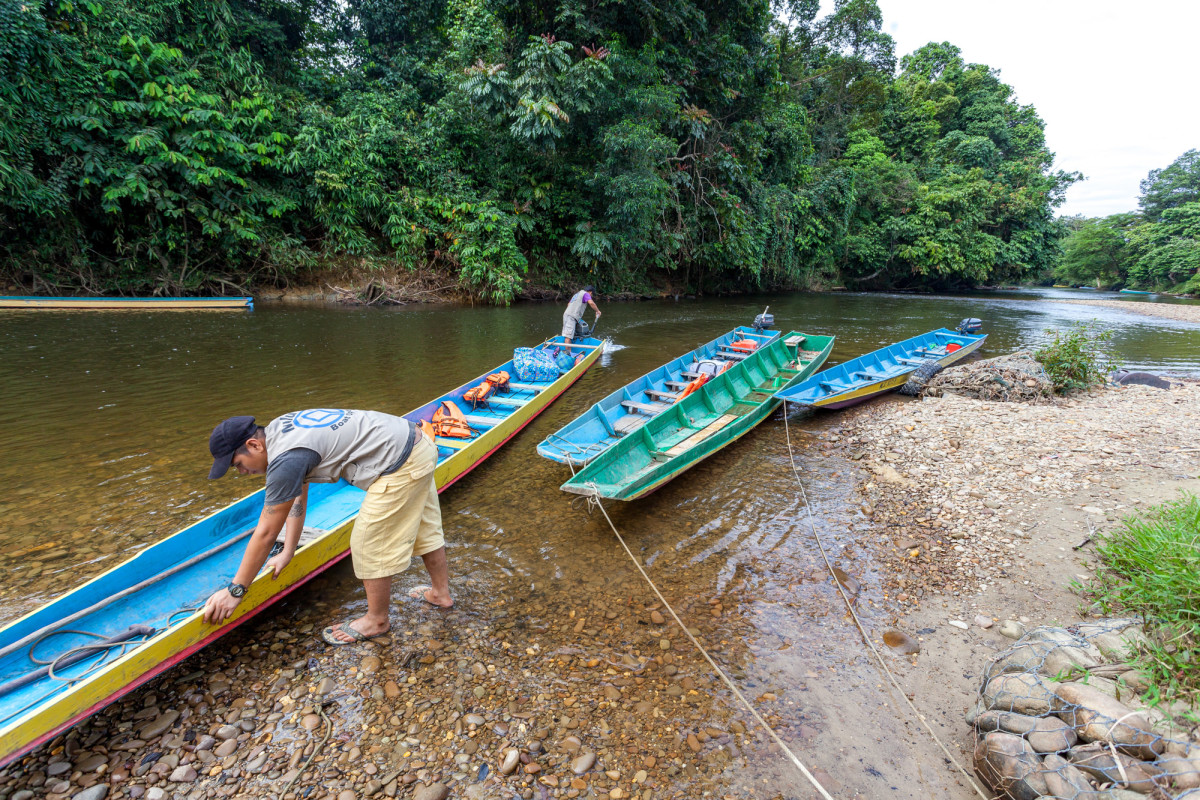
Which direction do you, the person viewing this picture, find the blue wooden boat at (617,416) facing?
facing the viewer and to the left of the viewer

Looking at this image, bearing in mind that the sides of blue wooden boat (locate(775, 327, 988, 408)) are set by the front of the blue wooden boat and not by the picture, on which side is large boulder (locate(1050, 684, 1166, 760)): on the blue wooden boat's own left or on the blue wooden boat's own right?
on the blue wooden boat's own left

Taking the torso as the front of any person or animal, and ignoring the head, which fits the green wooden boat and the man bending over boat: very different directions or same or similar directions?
same or similar directions

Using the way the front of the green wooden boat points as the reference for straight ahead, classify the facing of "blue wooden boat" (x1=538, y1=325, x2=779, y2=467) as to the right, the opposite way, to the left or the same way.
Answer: the same way

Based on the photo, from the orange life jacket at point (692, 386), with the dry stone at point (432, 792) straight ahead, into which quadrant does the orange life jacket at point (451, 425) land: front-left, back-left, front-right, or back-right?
front-right

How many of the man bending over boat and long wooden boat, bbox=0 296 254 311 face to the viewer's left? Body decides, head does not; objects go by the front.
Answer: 1

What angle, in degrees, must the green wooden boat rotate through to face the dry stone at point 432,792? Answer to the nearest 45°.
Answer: approximately 45° to its left

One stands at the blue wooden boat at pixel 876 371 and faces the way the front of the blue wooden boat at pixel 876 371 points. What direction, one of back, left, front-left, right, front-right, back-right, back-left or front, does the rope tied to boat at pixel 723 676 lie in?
front-left

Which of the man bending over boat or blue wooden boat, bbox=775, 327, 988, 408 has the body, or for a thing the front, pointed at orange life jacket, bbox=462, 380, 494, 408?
the blue wooden boat

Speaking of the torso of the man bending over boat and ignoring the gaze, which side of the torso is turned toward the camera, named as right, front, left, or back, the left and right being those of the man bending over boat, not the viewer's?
left
